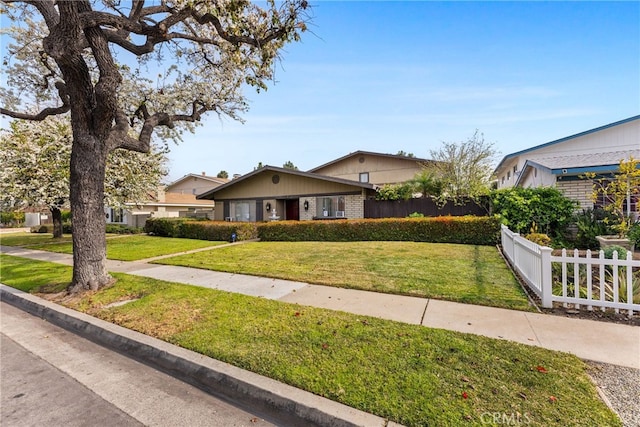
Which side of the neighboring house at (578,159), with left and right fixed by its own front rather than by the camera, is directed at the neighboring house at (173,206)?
right

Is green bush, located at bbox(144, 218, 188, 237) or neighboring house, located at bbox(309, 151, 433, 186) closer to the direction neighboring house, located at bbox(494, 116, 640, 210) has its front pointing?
the green bush

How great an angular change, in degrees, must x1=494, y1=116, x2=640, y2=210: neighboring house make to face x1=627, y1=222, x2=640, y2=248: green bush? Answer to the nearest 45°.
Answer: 0° — it already faces it

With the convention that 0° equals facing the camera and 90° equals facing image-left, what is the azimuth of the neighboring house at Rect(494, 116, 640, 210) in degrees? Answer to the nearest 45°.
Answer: approximately 0°

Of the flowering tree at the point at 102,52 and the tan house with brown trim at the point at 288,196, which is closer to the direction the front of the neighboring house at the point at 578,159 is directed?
the flowering tree

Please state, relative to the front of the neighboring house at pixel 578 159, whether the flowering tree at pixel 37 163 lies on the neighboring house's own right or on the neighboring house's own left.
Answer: on the neighboring house's own right

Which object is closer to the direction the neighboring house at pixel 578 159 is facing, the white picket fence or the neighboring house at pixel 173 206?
the white picket fence

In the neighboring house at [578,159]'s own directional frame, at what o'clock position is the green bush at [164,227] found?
The green bush is roughly at 2 o'clock from the neighboring house.

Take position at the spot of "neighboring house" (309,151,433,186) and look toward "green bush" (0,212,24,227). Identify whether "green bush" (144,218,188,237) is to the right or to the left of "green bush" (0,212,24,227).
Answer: left

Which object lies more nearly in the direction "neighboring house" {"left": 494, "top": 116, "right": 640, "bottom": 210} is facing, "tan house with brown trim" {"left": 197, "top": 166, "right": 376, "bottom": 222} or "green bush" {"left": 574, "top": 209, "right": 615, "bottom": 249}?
the green bush

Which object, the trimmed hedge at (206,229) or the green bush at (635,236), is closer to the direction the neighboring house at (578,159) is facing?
the green bush

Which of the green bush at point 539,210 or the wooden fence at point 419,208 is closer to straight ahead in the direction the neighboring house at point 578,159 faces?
the green bush

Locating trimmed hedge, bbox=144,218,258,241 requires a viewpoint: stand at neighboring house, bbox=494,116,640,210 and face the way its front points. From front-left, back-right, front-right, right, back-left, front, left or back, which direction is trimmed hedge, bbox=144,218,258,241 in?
front-right
